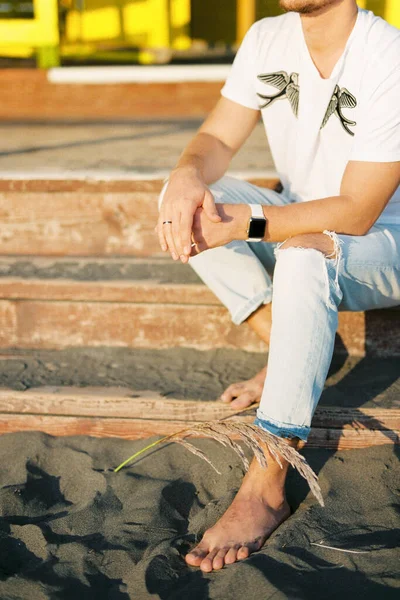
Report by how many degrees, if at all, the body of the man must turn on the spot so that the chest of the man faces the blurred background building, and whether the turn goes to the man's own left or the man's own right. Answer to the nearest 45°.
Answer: approximately 135° to the man's own right

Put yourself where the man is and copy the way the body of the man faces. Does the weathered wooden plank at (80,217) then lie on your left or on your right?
on your right
